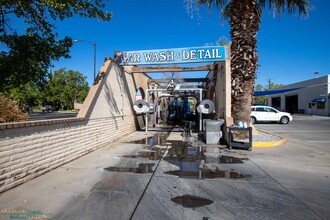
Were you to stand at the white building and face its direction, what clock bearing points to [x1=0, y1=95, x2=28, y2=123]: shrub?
The shrub is roughly at 11 o'clock from the white building.

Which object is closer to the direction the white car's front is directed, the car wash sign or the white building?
the white building

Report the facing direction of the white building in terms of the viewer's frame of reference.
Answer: facing the viewer and to the left of the viewer

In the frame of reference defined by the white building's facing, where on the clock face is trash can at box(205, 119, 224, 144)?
The trash can is roughly at 11 o'clock from the white building.

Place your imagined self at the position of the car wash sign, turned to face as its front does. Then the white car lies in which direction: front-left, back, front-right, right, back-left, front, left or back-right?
back-left

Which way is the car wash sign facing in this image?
toward the camera

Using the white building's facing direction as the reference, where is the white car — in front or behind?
in front

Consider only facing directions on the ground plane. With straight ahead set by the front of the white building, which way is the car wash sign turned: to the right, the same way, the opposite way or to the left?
to the left

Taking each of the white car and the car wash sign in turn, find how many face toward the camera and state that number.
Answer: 1

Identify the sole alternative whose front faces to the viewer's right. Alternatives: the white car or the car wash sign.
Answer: the white car

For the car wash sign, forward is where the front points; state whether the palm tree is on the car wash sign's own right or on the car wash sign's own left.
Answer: on the car wash sign's own left

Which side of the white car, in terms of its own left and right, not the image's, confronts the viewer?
right
